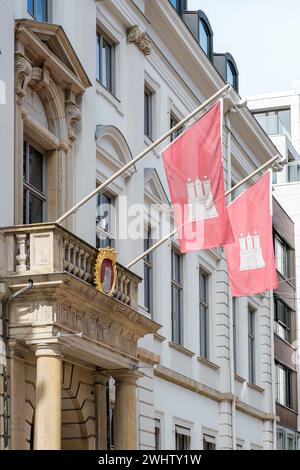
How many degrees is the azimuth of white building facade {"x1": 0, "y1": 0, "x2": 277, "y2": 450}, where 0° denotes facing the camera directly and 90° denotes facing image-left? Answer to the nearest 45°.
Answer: approximately 315°
